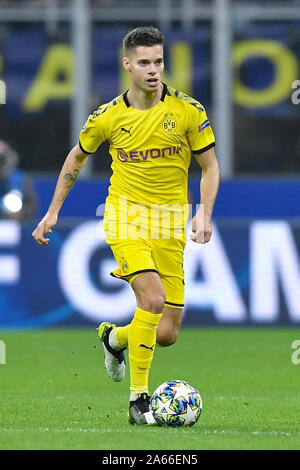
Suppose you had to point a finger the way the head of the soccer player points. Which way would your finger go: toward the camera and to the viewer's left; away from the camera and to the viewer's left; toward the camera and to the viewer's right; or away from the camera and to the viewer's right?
toward the camera and to the viewer's right

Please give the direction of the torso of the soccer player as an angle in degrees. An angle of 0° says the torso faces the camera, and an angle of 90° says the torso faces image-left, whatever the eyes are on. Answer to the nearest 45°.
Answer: approximately 0°
